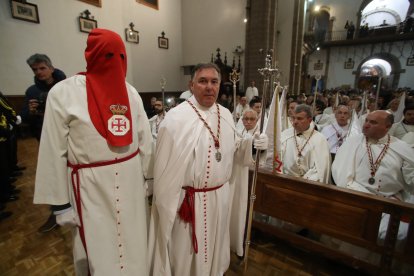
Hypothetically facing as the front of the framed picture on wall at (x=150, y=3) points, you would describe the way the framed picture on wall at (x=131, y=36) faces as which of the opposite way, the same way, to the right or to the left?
the same way

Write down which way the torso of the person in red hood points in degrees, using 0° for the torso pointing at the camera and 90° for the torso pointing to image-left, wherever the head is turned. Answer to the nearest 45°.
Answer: approximately 315°

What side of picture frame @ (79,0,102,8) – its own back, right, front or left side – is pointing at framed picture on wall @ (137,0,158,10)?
left

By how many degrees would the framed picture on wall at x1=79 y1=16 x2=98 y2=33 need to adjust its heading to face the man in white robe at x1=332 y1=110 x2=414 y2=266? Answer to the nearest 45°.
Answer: approximately 45° to its right

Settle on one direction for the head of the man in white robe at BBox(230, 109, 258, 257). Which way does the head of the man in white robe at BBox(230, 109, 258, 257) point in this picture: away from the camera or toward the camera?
toward the camera

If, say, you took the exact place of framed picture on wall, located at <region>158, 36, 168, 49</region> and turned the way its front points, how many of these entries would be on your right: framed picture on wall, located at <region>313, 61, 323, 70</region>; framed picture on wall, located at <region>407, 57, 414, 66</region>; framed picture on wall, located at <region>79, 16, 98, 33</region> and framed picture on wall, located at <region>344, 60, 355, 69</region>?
1

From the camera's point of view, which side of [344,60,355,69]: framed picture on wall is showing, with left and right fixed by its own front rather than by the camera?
front

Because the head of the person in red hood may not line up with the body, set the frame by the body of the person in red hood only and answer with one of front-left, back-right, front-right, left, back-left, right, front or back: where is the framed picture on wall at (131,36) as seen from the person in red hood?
back-left

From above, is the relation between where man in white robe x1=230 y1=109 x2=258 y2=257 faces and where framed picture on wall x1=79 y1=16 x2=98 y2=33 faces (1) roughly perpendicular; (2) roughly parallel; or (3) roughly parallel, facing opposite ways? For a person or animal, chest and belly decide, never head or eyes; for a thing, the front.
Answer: roughly perpendicular

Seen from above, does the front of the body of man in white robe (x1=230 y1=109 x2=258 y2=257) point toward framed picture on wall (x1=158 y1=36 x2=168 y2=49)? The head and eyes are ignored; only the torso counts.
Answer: no

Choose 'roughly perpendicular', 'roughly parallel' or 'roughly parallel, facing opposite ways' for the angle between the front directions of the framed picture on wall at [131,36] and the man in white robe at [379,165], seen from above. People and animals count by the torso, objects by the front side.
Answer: roughly perpendicular

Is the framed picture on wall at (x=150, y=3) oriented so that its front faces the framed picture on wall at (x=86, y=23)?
no

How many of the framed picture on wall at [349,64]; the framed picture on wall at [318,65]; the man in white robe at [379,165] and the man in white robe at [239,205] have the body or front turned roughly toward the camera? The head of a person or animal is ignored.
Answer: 4

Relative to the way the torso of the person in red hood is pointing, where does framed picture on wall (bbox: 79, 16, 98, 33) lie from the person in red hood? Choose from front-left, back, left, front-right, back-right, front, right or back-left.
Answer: back-left

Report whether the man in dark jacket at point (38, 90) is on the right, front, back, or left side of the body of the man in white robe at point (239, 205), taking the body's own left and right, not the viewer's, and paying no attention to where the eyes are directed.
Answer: right

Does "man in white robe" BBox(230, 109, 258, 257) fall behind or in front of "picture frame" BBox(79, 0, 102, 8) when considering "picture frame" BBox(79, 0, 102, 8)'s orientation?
in front

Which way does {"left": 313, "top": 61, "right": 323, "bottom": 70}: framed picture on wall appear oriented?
toward the camera
